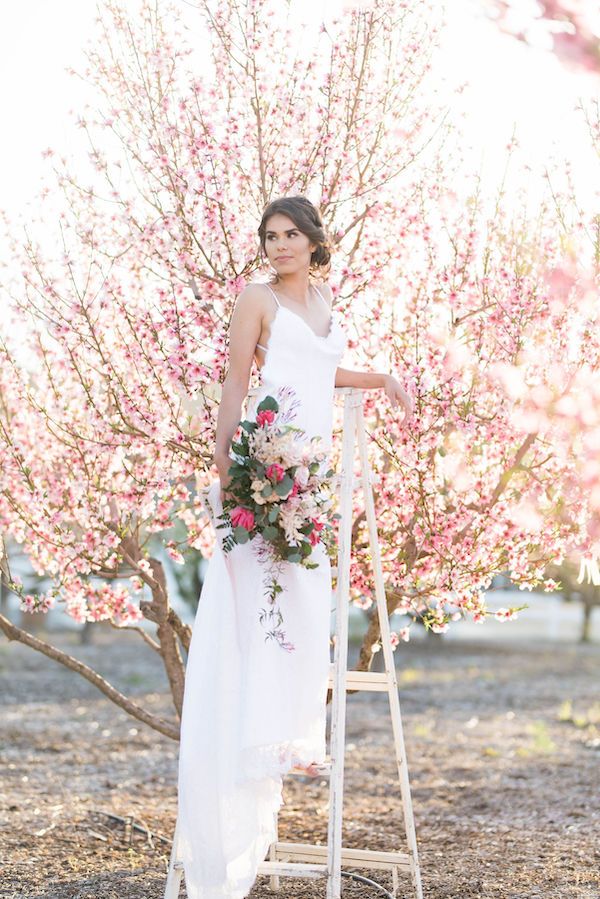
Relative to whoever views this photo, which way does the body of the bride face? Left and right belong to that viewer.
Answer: facing the viewer and to the right of the viewer
